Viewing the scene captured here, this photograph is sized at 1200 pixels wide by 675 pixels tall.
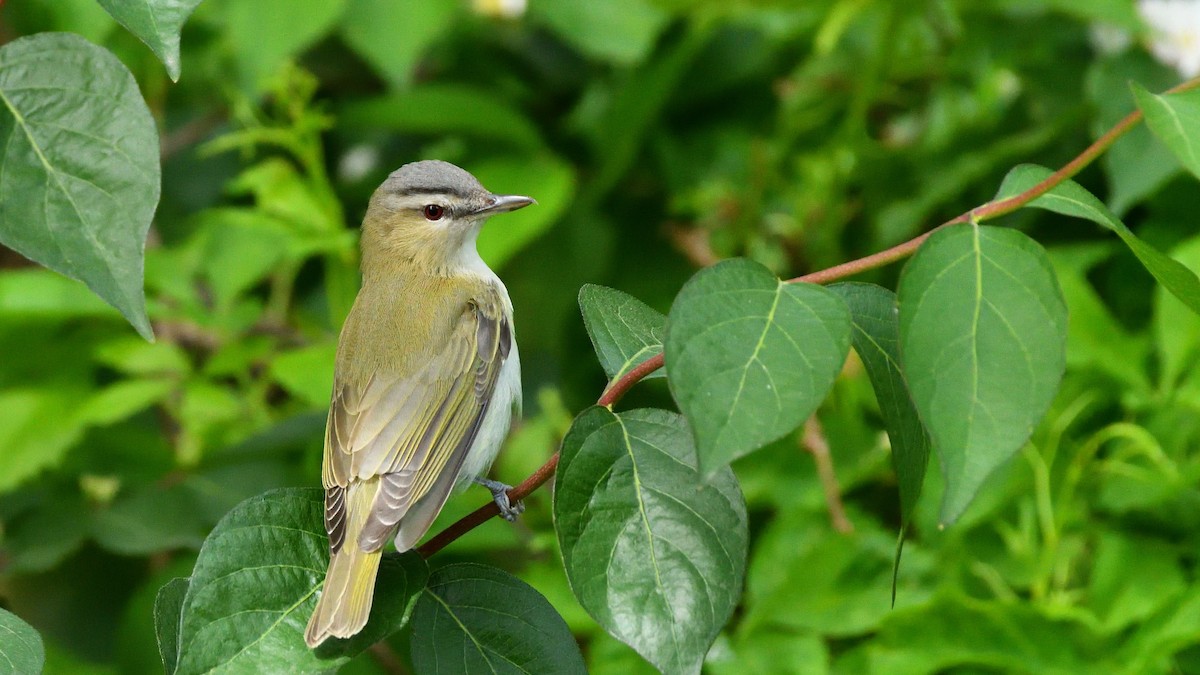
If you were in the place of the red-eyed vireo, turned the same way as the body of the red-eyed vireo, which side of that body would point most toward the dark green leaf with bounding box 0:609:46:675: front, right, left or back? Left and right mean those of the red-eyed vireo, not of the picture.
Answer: back

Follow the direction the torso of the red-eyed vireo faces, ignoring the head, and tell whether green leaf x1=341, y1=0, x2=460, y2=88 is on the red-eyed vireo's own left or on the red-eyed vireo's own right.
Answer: on the red-eyed vireo's own left

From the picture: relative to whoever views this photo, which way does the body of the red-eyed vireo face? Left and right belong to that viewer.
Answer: facing away from the viewer and to the right of the viewer
